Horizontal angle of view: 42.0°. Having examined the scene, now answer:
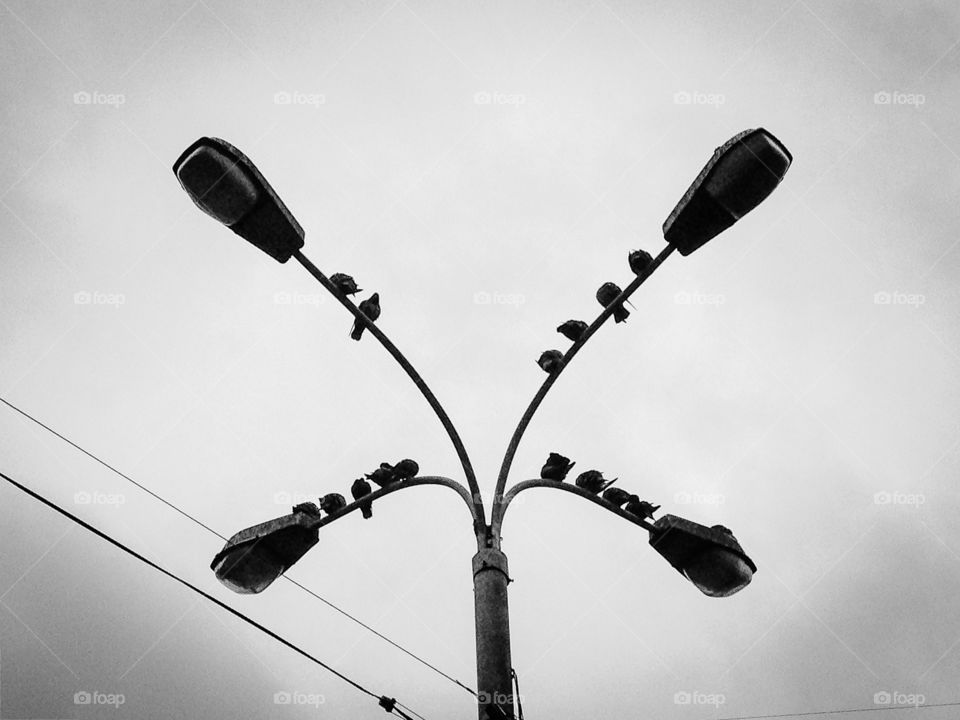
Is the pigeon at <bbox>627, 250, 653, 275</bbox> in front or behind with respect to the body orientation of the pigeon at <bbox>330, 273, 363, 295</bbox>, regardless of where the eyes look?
behind

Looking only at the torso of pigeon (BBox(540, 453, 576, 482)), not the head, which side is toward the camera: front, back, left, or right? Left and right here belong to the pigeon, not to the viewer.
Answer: left

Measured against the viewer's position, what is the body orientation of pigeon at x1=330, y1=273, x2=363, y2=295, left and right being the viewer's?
facing to the left of the viewer
